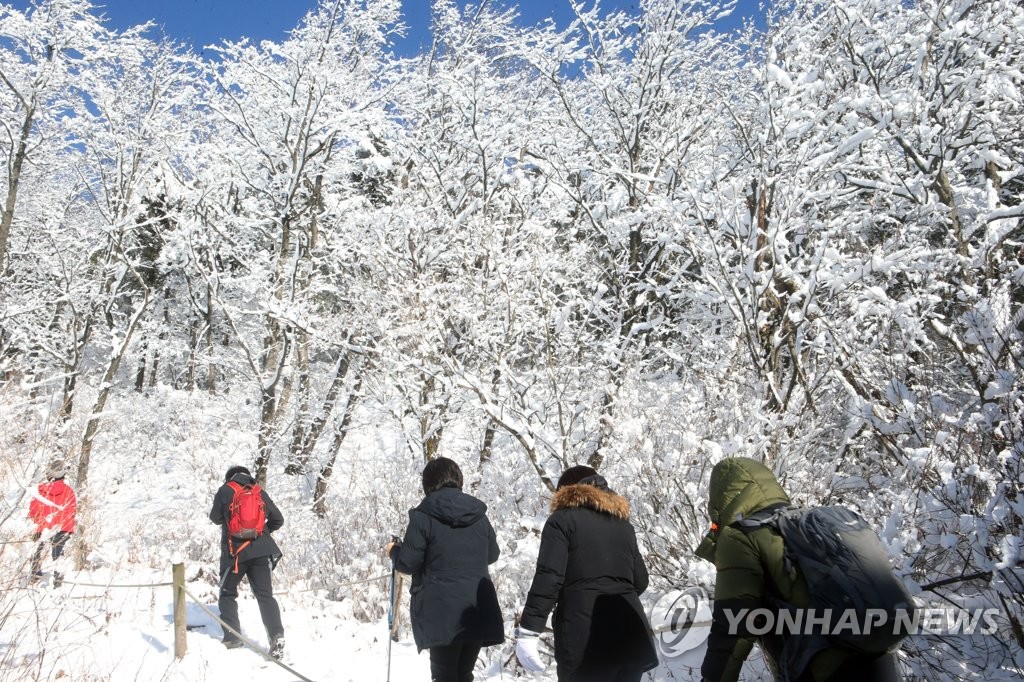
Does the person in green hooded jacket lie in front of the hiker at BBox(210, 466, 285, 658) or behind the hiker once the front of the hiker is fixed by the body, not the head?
behind

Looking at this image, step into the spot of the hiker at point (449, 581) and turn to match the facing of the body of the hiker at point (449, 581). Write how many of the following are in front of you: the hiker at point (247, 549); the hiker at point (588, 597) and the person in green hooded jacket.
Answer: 1

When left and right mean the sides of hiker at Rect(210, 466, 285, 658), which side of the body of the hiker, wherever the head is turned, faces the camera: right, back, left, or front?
back

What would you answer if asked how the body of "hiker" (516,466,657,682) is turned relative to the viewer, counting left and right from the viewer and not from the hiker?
facing away from the viewer and to the left of the viewer

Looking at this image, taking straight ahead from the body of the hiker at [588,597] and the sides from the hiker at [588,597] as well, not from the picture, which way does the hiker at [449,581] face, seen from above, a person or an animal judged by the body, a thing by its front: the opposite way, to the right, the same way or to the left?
the same way

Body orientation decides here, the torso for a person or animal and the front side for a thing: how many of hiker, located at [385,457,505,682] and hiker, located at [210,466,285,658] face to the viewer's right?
0

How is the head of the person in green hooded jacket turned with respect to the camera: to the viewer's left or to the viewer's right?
to the viewer's left

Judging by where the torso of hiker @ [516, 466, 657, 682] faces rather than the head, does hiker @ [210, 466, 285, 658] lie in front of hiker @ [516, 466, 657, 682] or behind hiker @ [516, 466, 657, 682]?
in front

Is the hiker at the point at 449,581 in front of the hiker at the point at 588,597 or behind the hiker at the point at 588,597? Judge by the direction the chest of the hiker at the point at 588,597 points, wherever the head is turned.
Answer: in front

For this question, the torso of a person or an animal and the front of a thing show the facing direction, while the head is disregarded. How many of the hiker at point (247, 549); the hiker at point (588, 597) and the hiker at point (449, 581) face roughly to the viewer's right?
0

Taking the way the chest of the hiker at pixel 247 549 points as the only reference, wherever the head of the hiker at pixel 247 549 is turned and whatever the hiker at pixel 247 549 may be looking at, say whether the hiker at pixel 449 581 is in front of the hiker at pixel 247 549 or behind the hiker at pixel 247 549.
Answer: behind
